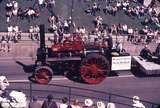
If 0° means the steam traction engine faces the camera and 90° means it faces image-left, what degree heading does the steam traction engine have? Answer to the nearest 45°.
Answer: approximately 90°

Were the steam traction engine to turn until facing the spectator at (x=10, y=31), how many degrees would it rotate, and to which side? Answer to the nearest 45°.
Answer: approximately 45° to its right
